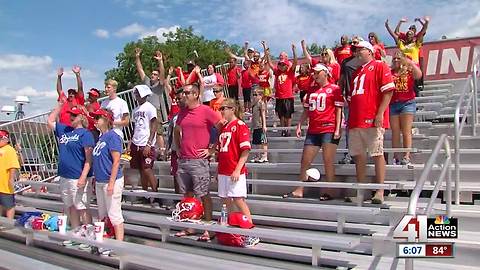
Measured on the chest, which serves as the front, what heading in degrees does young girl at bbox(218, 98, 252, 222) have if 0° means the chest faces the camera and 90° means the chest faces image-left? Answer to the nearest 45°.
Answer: approximately 45°

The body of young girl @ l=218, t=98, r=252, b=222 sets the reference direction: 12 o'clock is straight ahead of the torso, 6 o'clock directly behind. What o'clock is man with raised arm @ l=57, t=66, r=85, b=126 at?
The man with raised arm is roughly at 3 o'clock from the young girl.
